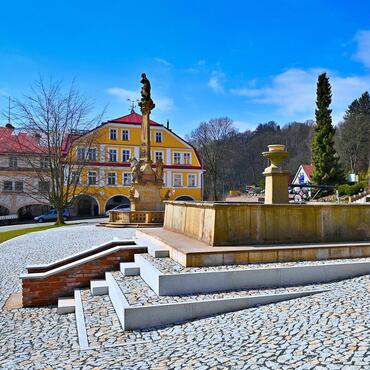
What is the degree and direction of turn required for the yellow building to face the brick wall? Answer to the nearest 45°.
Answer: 0° — it already faces it

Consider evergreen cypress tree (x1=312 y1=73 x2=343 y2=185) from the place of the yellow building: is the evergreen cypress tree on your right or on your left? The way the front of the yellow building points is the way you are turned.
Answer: on your left

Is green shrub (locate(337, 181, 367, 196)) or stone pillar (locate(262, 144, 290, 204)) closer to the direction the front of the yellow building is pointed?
the stone pillar

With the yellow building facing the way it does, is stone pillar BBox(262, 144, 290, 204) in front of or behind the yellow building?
in front

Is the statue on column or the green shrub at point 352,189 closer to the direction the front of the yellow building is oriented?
the statue on column

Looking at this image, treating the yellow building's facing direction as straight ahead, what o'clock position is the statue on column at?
The statue on column is roughly at 12 o'clock from the yellow building.
